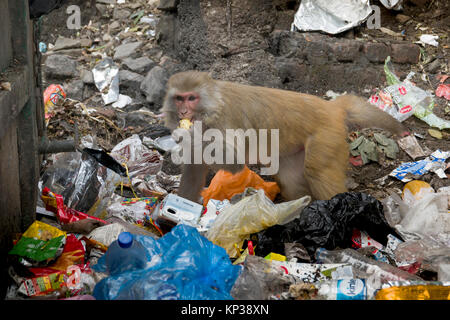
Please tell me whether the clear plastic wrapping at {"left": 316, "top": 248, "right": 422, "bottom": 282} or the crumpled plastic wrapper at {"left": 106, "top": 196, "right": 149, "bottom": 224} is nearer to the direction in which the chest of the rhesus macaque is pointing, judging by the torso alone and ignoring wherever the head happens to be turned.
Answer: the crumpled plastic wrapper

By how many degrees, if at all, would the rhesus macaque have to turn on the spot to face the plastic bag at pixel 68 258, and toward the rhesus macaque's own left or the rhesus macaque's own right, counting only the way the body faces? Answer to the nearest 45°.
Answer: approximately 45° to the rhesus macaque's own left

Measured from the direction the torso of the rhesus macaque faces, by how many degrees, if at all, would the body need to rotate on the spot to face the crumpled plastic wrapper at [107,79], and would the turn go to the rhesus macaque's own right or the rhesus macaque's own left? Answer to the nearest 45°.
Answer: approximately 45° to the rhesus macaque's own right

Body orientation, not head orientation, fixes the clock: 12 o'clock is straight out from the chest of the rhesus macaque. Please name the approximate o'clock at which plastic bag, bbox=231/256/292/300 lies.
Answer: The plastic bag is roughly at 9 o'clock from the rhesus macaque.

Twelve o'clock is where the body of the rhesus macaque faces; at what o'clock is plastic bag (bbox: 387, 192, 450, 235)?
The plastic bag is roughly at 7 o'clock from the rhesus macaque.

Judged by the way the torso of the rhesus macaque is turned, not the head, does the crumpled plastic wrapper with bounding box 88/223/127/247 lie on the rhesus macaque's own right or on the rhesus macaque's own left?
on the rhesus macaque's own left

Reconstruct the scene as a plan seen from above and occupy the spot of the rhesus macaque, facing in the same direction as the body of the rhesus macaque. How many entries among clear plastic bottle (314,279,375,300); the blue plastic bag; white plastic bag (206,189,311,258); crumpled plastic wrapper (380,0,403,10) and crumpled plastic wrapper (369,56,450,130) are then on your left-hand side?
3

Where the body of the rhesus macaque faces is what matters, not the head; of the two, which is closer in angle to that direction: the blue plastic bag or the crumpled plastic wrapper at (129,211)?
the crumpled plastic wrapper

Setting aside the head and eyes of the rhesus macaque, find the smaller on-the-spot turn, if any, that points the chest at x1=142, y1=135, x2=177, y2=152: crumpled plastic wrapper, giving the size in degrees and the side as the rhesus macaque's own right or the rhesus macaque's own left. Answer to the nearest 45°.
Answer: approximately 45° to the rhesus macaque's own right

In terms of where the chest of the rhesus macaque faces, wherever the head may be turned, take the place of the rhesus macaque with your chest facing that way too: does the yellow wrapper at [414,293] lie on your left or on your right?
on your left

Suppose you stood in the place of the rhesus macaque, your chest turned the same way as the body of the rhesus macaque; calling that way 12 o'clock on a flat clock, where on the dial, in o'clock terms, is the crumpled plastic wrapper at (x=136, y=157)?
The crumpled plastic wrapper is roughly at 1 o'clock from the rhesus macaque.

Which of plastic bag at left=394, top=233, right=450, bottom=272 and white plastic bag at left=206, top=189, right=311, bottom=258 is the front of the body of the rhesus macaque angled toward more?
the white plastic bag

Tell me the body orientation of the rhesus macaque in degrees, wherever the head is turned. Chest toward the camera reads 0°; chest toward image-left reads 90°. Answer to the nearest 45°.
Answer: approximately 90°
